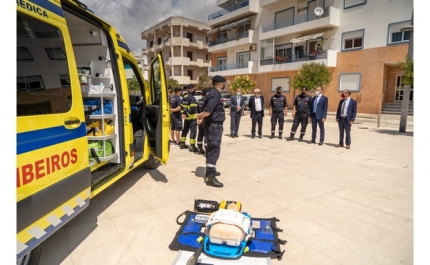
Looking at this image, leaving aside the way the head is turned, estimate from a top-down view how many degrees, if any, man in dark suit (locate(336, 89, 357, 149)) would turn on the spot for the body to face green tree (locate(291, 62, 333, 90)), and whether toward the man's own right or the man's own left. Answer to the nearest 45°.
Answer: approximately 135° to the man's own right

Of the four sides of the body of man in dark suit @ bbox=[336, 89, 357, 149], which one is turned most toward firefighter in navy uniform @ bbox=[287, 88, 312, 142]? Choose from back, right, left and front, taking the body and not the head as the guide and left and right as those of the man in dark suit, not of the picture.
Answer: right

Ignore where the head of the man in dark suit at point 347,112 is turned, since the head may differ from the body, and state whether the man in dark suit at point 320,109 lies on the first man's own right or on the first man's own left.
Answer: on the first man's own right

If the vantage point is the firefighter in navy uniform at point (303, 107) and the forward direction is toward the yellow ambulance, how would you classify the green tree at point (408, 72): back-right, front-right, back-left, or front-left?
back-left

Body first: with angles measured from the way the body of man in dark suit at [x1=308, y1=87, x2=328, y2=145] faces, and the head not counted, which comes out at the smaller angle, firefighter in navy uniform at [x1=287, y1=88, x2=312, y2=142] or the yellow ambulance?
the yellow ambulance

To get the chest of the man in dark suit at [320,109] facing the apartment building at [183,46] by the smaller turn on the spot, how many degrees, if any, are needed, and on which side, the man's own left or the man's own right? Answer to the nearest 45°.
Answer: approximately 90° to the man's own right

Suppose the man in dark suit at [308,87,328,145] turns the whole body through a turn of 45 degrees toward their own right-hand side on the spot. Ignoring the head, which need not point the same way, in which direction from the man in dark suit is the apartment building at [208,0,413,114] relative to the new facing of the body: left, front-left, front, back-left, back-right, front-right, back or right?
right
